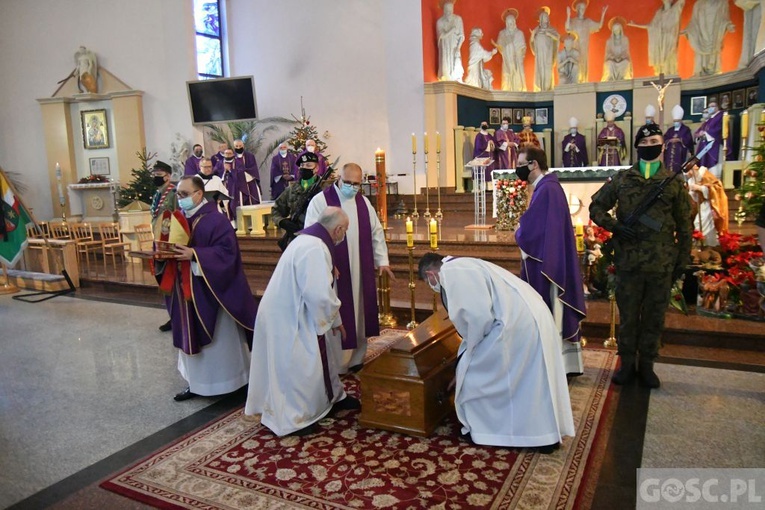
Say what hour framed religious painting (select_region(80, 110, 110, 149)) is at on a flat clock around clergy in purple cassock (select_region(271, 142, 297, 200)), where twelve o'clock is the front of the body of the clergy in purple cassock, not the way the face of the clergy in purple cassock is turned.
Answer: The framed religious painting is roughly at 4 o'clock from the clergy in purple cassock.

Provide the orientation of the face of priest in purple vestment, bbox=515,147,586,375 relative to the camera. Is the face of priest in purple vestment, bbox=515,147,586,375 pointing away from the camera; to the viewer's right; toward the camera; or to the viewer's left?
to the viewer's left

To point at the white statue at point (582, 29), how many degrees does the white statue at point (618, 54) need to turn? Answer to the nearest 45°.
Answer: approximately 90° to its right

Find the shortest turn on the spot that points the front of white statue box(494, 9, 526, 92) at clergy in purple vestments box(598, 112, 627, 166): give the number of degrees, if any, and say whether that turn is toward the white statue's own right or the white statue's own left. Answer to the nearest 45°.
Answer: approximately 45° to the white statue's own left

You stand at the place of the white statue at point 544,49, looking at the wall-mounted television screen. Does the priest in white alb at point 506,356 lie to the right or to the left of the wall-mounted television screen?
left

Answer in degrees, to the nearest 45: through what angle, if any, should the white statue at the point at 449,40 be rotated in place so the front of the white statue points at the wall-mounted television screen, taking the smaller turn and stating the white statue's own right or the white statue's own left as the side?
approximately 90° to the white statue's own right

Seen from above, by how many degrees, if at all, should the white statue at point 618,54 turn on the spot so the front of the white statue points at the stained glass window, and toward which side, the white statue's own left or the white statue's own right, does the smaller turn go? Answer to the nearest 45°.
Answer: approximately 90° to the white statue's own right

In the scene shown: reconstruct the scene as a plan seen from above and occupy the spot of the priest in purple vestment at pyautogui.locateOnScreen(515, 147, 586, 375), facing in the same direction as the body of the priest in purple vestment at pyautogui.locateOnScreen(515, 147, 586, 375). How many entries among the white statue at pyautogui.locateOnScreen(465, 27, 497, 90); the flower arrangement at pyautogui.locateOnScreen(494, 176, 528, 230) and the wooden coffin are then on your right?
2

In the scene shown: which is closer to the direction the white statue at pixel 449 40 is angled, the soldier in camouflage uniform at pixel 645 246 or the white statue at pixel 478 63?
the soldier in camouflage uniform

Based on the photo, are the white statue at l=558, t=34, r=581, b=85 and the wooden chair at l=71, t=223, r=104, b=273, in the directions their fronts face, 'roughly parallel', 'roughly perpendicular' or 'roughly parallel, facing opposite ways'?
roughly perpendicular
